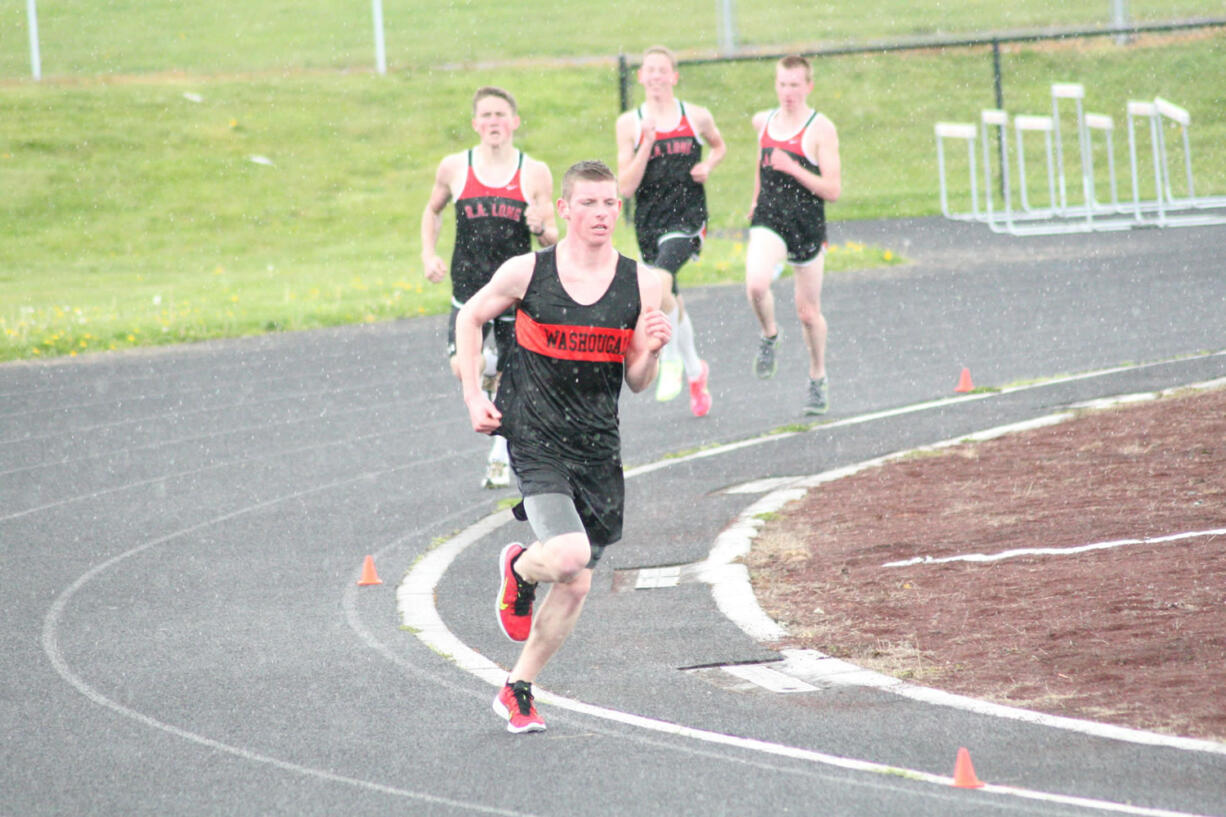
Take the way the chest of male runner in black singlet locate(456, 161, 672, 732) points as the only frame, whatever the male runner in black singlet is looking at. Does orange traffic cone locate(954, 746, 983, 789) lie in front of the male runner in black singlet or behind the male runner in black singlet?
in front

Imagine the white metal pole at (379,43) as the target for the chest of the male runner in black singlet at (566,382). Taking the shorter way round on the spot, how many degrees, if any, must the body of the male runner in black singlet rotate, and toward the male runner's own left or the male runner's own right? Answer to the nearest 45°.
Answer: approximately 135° to the male runner's own left

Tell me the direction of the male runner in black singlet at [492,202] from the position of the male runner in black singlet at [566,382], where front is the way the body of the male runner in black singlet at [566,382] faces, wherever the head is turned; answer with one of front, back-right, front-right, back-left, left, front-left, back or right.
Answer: back-left

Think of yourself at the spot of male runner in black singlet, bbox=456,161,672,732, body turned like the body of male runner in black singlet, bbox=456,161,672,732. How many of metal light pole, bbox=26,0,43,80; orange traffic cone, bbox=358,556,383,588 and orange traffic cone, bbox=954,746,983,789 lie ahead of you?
1

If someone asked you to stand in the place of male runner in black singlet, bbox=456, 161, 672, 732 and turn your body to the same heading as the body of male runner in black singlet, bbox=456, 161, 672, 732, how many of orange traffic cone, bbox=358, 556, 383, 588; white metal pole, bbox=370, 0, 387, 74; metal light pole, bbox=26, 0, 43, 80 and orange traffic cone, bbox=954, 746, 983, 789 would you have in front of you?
1

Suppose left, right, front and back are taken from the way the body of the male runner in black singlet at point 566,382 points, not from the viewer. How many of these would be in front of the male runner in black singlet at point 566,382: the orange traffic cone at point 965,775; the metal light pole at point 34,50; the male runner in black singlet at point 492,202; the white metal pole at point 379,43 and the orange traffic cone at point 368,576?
1

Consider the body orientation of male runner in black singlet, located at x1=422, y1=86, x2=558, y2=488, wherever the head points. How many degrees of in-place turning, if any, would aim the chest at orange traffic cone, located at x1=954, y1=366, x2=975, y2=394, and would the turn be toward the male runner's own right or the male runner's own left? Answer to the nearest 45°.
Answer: approximately 135° to the male runner's own left

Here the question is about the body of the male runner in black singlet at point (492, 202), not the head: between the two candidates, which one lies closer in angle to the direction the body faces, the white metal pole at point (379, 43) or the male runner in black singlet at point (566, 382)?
the male runner in black singlet

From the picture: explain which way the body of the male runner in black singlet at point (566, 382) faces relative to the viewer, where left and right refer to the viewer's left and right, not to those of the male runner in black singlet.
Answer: facing the viewer and to the right of the viewer

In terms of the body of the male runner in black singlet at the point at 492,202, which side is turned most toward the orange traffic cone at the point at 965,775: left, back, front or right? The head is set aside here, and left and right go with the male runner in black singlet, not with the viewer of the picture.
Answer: front

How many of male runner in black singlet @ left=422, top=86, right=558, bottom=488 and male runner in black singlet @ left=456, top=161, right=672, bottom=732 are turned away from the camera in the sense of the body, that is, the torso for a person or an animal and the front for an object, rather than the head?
0

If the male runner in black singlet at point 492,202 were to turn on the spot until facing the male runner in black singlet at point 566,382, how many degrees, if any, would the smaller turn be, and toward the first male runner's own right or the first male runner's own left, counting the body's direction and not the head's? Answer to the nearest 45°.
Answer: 0° — they already face them

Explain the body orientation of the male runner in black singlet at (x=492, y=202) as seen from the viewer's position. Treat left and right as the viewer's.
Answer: facing the viewer

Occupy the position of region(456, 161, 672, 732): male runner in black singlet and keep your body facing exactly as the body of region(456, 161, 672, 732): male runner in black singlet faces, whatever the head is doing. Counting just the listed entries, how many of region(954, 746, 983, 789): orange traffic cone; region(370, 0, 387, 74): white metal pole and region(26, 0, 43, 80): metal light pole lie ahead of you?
1

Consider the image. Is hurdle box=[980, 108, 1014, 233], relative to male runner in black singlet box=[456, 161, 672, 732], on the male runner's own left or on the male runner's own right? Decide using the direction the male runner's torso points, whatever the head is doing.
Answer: on the male runner's own left
